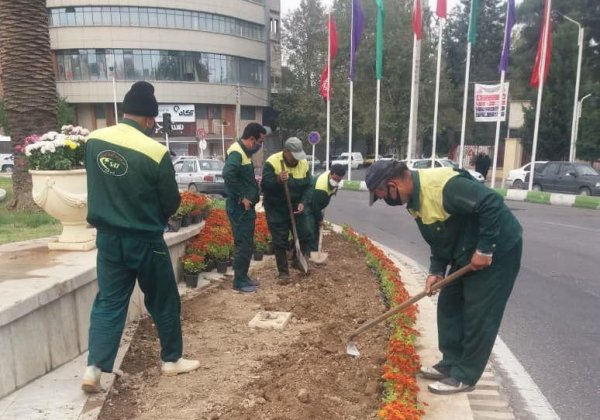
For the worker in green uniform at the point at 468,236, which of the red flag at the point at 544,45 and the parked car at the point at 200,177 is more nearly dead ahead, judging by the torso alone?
the parked car

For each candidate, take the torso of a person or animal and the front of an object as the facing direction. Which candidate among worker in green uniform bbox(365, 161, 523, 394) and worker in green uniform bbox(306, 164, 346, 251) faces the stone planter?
worker in green uniform bbox(365, 161, 523, 394)

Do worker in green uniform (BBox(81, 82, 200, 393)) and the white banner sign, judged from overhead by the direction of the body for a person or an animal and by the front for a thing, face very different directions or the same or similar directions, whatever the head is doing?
very different directions

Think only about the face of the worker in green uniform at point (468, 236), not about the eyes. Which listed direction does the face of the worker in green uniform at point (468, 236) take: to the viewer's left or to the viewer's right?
to the viewer's left

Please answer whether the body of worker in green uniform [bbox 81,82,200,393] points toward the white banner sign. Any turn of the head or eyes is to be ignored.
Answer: yes

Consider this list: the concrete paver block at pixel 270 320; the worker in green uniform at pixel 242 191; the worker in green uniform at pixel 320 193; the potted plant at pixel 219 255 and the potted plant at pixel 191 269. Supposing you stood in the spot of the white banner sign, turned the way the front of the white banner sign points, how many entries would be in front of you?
5

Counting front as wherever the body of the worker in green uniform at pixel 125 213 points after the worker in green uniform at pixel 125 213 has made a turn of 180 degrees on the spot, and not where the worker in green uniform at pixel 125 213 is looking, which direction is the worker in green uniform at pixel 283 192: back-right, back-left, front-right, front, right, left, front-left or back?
back

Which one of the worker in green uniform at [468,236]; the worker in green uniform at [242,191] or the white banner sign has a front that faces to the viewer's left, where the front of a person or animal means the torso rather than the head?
the worker in green uniform at [468,236]

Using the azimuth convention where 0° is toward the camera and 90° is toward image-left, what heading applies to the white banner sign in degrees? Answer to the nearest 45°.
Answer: approximately 0°

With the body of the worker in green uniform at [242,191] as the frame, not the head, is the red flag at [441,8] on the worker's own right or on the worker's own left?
on the worker's own left

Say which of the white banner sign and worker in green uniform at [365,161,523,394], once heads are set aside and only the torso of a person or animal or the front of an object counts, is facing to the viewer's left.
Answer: the worker in green uniform

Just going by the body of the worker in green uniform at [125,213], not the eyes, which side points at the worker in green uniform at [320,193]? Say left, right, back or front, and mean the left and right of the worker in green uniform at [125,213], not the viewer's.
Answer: front

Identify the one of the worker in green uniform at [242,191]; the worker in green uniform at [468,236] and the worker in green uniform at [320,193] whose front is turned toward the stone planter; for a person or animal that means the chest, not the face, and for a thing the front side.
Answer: the worker in green uniform at [468,236]

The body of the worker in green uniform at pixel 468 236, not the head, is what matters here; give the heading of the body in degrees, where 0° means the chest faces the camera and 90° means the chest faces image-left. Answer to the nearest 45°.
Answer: approximately 90°

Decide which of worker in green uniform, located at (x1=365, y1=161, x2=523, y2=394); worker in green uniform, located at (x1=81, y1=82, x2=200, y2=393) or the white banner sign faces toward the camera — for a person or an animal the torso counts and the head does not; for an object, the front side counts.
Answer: the white banner sign
